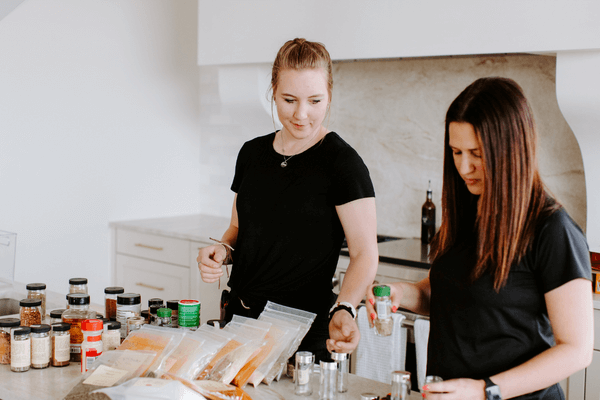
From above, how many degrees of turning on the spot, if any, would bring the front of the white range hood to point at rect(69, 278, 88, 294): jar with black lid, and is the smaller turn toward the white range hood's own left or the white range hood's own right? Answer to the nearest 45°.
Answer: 0° — it already faces it

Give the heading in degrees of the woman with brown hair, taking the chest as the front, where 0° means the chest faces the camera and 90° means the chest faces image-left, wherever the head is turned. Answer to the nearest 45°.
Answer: approximately 45°

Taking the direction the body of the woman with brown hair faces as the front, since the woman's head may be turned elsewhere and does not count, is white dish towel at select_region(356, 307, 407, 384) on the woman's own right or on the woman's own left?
on the woman's own right

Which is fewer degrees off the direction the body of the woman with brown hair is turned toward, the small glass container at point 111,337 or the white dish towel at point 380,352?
the small glass container

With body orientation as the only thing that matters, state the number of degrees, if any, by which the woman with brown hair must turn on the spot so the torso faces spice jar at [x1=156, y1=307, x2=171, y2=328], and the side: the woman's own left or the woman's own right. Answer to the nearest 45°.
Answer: approximately 45° to the woman's own right

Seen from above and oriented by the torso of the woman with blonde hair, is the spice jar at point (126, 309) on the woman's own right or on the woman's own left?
on the woman's own right

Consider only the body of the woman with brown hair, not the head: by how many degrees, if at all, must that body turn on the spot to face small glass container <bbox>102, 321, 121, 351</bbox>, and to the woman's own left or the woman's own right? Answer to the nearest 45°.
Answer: approximately 45° to the woman's own right
